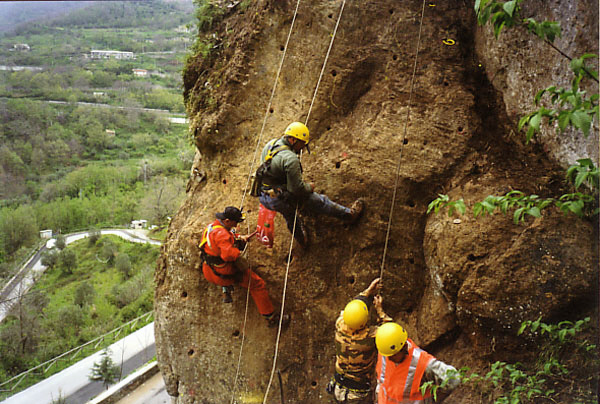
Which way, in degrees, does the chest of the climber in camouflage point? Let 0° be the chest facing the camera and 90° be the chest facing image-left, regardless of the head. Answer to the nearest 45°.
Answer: approximately 225°

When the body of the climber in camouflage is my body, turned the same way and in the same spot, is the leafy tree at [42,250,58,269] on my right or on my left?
on my left

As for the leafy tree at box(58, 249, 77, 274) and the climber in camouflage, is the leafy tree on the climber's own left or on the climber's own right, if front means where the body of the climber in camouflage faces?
on the climber's own left

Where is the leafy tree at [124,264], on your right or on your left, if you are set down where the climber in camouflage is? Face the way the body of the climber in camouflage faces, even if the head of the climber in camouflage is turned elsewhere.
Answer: on your left

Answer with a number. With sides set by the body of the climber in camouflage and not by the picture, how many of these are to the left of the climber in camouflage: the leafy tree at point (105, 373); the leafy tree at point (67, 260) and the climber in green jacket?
3

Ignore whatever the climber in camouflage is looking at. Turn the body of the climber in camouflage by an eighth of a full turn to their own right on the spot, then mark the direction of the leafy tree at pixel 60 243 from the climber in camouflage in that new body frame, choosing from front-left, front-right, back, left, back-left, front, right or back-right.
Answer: back-left

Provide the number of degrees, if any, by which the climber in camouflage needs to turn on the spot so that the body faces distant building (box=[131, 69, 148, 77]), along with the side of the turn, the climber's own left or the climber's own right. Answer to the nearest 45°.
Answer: approximately 90° to the climber's own left

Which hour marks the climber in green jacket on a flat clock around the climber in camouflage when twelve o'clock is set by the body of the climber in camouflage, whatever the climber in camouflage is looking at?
The climber in green jacket is roughly at 9 o'clock from the climber in camouflage.

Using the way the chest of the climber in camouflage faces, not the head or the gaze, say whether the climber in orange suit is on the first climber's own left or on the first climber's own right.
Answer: on the first climber's own left
